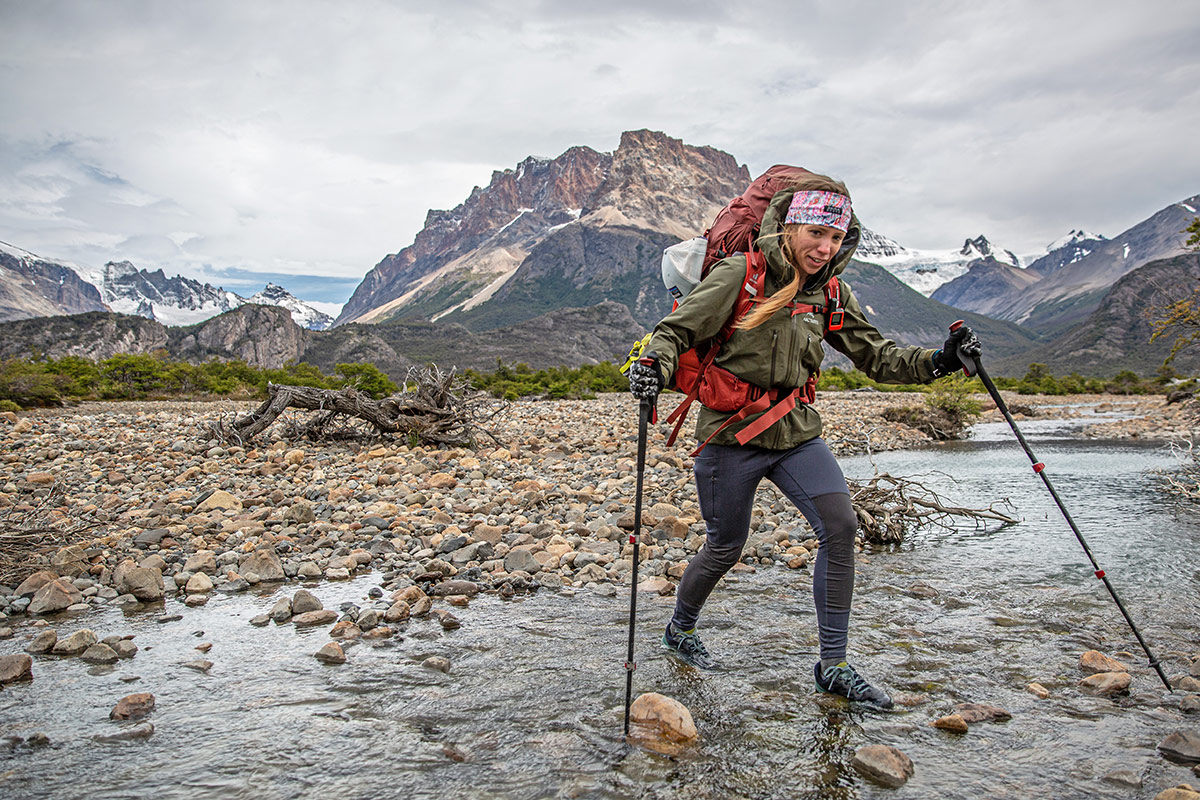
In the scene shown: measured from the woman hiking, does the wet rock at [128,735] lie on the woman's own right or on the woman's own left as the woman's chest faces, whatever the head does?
on the woman's own right

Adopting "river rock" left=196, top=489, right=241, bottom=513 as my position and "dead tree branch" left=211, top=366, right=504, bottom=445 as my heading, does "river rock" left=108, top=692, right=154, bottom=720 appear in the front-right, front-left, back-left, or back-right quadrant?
back-right

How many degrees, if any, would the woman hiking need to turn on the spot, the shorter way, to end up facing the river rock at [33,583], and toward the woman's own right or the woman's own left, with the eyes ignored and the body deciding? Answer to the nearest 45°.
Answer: approximately 135° to the woman's own right

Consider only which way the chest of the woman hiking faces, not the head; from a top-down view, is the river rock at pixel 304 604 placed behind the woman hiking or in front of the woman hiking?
behind

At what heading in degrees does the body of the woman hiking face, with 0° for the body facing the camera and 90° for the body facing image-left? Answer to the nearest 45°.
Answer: approximately 315°

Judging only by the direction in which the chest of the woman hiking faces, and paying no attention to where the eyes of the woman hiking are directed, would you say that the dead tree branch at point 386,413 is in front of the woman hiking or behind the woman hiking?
behind

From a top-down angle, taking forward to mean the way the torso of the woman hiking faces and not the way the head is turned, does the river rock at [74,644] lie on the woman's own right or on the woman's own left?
on the woman's own right
